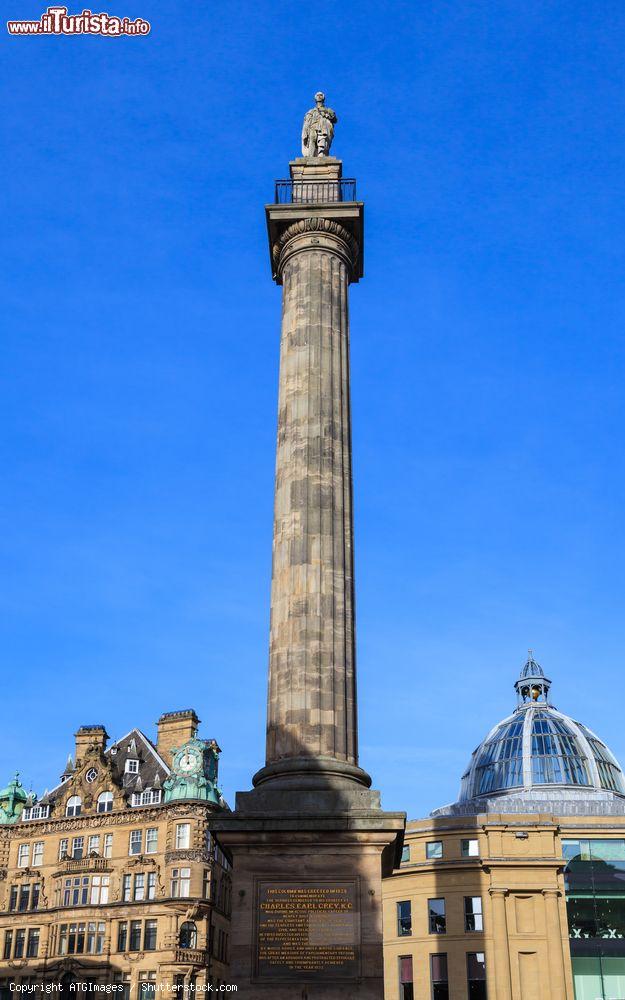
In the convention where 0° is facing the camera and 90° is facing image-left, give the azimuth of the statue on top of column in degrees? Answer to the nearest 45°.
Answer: approximately 0°
